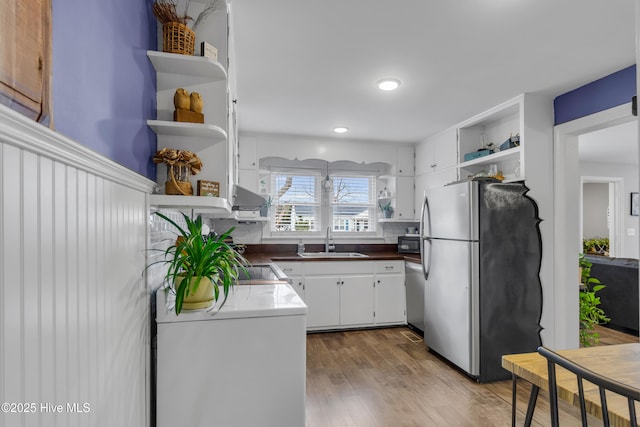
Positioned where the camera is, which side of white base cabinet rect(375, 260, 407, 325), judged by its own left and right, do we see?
front

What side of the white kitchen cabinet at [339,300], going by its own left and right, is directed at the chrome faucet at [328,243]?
back

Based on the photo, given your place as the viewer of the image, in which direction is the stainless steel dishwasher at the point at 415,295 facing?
facing the viewer and to the left of the viewer

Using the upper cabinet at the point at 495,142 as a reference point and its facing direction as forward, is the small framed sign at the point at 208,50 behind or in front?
in front

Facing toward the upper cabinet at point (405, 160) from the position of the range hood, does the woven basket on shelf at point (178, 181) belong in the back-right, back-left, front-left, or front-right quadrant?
back-right

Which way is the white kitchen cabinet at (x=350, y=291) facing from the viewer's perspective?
toward the camera

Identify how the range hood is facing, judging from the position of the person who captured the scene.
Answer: facing to the right of the viewer

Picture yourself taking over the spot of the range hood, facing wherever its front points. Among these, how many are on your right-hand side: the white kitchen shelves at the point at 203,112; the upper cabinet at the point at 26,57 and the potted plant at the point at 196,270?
3

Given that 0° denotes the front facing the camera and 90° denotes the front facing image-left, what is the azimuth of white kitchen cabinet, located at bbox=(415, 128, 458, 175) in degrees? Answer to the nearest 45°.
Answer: approximately 45°

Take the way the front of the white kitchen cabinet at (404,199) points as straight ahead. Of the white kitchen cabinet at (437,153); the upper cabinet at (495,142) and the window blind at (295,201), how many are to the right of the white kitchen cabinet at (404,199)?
1

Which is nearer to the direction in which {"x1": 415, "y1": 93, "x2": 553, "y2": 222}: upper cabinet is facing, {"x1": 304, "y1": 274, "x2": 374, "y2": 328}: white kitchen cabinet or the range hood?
the range hood

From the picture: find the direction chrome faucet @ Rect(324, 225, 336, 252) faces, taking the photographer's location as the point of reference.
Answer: facing the viewer
